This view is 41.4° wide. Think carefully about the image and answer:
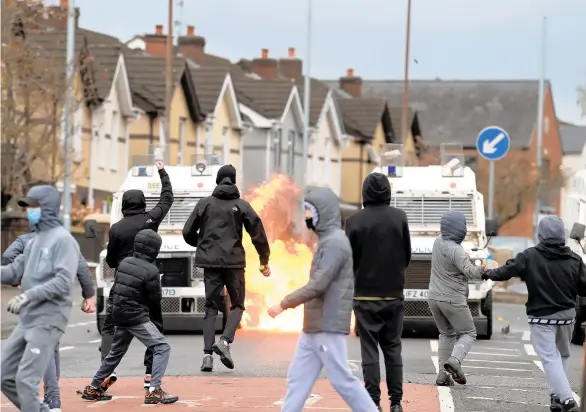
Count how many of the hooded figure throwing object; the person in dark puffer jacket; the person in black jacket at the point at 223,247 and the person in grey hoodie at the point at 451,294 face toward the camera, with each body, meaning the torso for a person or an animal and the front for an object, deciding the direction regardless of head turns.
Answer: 0

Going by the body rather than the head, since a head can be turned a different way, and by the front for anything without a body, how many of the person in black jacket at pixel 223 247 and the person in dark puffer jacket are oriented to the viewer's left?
0

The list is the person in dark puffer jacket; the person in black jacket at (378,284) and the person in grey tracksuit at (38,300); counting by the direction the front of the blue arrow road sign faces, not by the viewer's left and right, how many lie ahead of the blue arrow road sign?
3

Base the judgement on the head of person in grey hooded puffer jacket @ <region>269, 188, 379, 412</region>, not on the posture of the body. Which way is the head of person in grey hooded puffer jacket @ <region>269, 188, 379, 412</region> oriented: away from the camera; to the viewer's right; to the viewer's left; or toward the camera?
to the viewer's left

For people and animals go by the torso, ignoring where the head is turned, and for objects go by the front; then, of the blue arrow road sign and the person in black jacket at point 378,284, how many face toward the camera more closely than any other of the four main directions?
1

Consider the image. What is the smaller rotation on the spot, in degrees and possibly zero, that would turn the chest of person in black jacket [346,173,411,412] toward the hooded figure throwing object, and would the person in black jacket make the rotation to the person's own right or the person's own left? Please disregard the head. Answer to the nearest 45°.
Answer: approximately 45° to the person's own left

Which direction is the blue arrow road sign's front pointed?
toward the camera

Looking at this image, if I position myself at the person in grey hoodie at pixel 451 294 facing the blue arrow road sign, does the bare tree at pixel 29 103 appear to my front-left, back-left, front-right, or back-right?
front-left
